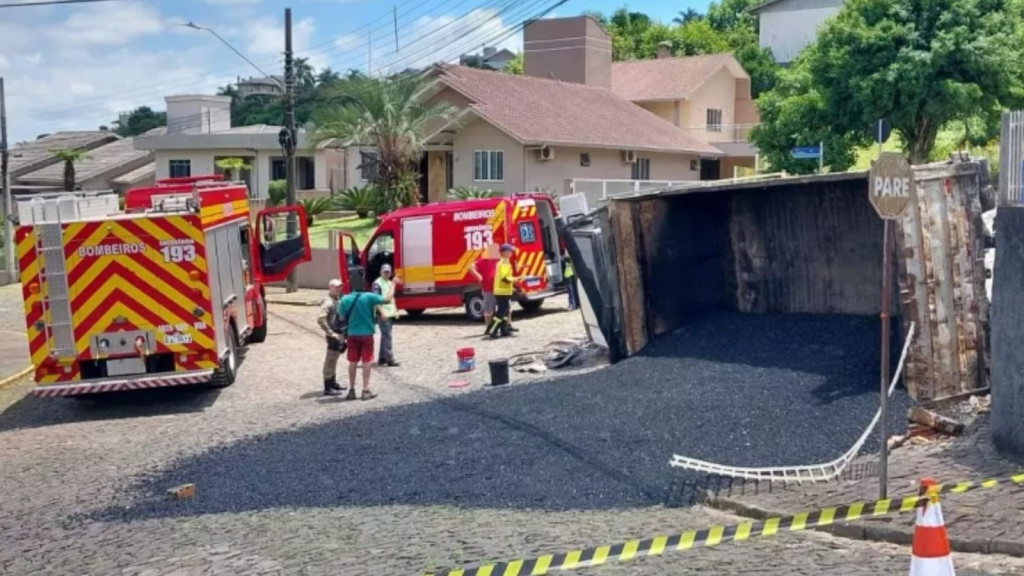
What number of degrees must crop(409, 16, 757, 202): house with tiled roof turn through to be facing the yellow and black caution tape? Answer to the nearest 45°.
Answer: approximately 45° to its left

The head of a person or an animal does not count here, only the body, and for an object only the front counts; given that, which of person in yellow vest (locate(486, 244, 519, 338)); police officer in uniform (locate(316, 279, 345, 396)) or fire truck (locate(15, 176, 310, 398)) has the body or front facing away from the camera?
the fire truck

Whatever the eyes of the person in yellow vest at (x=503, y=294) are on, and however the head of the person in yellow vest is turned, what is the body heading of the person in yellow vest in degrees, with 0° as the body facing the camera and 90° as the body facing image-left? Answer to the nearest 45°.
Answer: approximately 270°

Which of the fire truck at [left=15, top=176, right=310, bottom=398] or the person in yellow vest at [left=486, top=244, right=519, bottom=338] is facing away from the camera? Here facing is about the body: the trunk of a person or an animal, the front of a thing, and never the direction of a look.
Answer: the fire truck

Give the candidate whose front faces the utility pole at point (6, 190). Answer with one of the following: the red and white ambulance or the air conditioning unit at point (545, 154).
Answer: the red and white ambulance

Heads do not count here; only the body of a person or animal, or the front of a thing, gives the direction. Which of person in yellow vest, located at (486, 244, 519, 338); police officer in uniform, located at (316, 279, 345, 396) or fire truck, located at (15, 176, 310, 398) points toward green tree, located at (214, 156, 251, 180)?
the fire truck

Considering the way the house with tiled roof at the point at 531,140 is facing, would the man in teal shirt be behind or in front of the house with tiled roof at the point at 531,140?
in front

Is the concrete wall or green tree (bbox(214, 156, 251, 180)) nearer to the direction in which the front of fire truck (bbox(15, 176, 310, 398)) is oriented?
the green tree

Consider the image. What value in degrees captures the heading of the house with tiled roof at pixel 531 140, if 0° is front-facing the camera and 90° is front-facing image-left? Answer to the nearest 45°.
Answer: approximately 45°

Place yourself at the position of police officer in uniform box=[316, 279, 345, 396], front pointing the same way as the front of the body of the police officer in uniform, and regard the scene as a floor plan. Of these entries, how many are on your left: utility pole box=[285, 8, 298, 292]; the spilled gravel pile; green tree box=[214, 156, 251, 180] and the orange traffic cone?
2

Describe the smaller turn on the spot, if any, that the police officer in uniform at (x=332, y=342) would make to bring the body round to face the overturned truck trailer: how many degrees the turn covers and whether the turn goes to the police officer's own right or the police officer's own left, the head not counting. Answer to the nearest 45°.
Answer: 0° — they already face it
